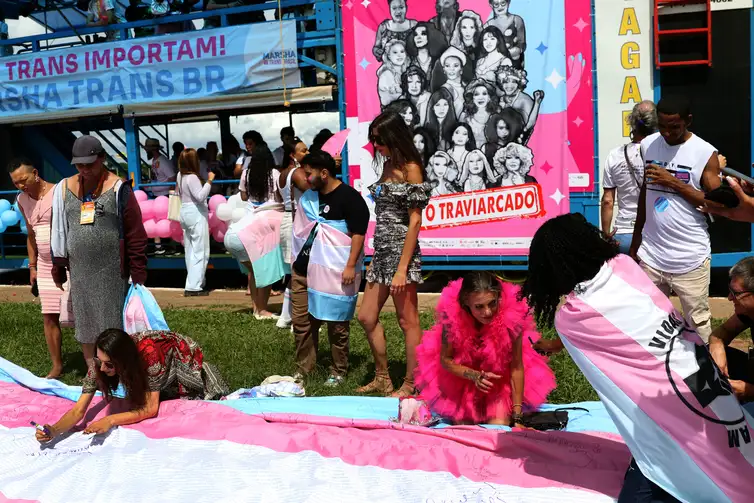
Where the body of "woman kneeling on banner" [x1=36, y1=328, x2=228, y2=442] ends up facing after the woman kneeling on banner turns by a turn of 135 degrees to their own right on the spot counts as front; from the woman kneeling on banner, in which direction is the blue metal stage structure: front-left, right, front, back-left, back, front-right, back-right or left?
front

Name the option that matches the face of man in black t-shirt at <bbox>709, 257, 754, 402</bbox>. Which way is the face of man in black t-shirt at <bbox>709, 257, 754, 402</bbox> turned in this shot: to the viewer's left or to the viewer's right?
to the viewer's left

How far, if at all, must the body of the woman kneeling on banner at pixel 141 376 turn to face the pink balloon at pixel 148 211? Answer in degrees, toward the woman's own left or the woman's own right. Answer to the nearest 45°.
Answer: approximately 135° to the woman's own right

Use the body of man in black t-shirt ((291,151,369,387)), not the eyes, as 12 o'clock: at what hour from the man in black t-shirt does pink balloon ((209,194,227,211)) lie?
The pink balloon is roughly at 4 o'clock from the man in black t-shirt.

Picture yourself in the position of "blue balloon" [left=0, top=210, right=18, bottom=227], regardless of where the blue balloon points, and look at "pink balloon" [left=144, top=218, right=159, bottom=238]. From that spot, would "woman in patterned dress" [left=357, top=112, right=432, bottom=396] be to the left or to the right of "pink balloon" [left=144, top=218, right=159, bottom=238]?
right

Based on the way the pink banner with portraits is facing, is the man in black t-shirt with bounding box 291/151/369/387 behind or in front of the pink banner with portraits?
in front

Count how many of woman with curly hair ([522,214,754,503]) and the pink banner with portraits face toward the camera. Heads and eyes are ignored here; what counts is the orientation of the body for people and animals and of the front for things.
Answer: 1

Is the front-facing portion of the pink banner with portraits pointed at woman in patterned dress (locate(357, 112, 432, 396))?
yes

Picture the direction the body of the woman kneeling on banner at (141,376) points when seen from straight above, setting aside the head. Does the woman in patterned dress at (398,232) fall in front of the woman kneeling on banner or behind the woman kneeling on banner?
behind

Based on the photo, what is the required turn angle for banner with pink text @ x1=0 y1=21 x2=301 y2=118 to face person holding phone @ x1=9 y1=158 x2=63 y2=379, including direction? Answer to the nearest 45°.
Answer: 0° — it already faces them

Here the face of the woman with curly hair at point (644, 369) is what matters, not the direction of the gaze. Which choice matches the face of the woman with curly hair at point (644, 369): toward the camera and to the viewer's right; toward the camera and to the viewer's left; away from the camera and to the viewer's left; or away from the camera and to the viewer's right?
away from the camera and to the viewer's left

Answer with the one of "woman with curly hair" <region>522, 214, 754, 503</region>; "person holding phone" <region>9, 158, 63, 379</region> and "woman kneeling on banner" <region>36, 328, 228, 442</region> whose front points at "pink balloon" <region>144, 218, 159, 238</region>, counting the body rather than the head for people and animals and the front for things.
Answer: the woman with curly hair

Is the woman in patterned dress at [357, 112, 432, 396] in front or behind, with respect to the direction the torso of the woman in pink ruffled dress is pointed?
behind
